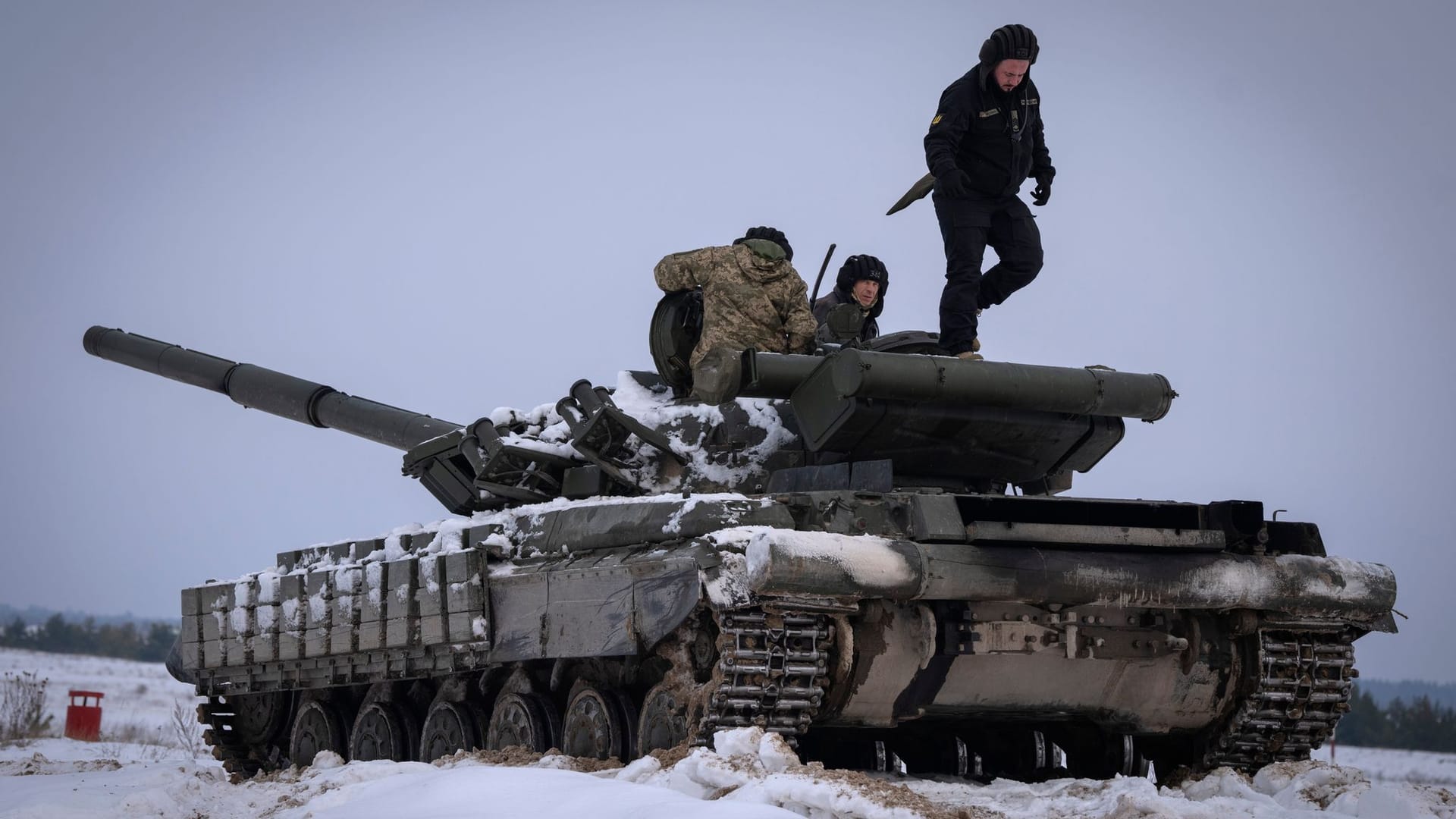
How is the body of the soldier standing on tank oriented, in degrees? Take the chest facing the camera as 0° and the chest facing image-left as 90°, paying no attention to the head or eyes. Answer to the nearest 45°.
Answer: approximately 315°

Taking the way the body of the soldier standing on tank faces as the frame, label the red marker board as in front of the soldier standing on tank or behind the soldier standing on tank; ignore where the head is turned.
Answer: behind
